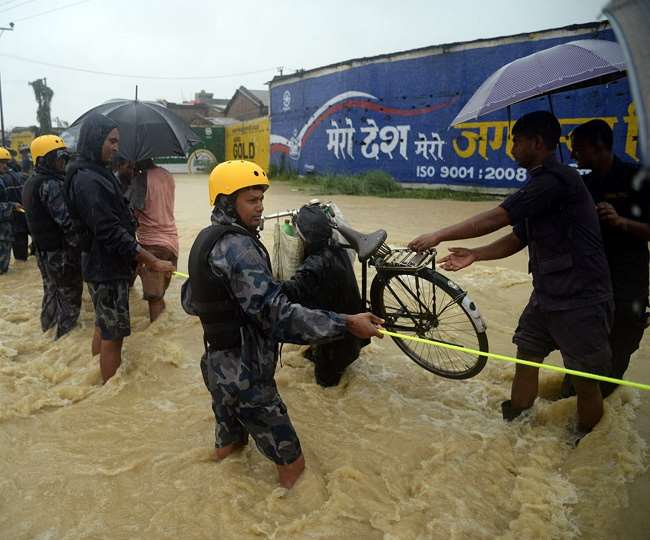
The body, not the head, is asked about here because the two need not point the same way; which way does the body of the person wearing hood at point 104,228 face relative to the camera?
to the viewer's right

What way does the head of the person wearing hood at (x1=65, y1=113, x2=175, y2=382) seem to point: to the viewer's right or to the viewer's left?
to the viewer's right

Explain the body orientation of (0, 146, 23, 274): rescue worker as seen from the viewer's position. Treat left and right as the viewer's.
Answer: facing to the right of the viewer

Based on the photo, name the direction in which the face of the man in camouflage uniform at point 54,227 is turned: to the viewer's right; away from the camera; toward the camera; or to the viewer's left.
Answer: to the viewer's right

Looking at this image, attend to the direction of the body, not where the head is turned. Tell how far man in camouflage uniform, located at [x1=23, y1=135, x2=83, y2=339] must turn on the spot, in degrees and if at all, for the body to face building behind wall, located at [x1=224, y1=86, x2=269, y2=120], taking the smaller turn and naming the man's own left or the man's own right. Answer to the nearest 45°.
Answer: approximately 90° to the man's own left

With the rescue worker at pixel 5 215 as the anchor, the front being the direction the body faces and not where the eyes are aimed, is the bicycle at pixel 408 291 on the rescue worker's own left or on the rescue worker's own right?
on the rescue worker's own right

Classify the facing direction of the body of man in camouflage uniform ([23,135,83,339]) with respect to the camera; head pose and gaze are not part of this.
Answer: to the viewer's right

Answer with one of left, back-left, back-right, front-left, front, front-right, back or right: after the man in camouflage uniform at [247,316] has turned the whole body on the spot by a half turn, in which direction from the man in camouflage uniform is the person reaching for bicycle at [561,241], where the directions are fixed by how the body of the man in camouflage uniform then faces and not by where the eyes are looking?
back

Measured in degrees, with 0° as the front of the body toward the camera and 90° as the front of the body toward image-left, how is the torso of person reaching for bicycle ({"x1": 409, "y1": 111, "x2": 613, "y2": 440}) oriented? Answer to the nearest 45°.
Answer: approximately 90°
